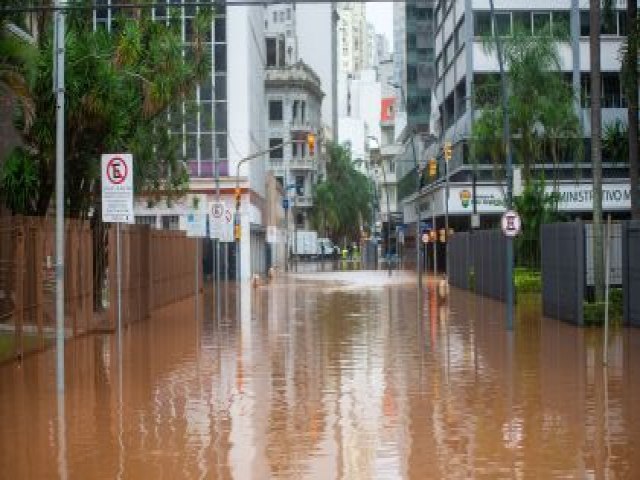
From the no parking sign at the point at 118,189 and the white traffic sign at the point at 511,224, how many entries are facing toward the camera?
2

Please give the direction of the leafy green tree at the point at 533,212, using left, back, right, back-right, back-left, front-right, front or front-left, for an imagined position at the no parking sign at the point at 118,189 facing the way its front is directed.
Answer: back-left

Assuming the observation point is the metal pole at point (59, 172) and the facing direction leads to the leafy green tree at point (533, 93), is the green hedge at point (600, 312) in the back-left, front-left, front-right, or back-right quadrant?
front-right

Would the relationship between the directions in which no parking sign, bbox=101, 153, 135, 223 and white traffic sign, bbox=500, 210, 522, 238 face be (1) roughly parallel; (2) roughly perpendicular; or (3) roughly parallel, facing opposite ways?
roughly parallel

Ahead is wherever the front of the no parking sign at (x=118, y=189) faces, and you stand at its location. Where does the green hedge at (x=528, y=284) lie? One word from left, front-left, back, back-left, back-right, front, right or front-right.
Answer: back-left

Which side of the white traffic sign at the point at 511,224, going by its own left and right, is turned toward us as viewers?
front

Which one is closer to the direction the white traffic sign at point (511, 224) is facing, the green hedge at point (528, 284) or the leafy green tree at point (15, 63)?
the leafy green tree

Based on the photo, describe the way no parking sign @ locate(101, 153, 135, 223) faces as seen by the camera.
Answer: facing the viewer

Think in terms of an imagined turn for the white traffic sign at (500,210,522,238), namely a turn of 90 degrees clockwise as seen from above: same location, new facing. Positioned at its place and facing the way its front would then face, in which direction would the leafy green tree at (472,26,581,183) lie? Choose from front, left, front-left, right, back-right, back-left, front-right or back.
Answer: right

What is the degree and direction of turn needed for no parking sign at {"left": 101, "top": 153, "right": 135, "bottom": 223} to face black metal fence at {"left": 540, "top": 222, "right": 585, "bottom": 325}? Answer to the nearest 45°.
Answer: approximately 135° to its left

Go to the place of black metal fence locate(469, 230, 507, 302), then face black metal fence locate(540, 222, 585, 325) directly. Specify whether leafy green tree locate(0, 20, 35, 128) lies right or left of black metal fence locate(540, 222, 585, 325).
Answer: right
